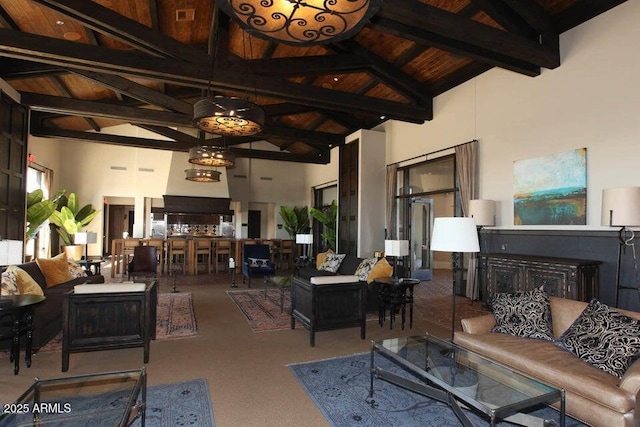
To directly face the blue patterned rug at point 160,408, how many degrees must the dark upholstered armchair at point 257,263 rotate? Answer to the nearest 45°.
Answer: approximately 45° to its right

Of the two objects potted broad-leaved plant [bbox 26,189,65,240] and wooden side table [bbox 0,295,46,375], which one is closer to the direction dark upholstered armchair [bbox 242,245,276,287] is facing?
the wooden side table

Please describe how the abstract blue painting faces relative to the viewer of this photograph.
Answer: facing the viewer and to the left of the viewer

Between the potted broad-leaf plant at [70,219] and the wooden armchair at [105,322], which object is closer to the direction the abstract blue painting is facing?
the wooden armchair

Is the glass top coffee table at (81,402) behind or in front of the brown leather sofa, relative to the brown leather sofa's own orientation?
in front

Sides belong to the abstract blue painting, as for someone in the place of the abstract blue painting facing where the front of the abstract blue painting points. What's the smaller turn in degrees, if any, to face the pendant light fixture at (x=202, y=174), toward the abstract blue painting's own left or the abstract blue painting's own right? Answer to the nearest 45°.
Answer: approximately 45° to the abstract blue painting's own right

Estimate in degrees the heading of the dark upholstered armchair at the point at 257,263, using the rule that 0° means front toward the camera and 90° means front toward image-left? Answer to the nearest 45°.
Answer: approximately 315°

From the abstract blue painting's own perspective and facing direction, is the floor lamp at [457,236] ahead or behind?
ahead

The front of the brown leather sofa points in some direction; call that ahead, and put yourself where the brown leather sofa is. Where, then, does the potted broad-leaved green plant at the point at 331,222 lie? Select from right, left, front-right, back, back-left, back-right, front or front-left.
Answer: right

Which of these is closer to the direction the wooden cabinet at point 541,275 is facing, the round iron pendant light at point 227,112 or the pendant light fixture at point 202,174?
the round iron pendant light

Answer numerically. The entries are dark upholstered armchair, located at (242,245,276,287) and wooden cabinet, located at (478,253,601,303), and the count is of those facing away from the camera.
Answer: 0
